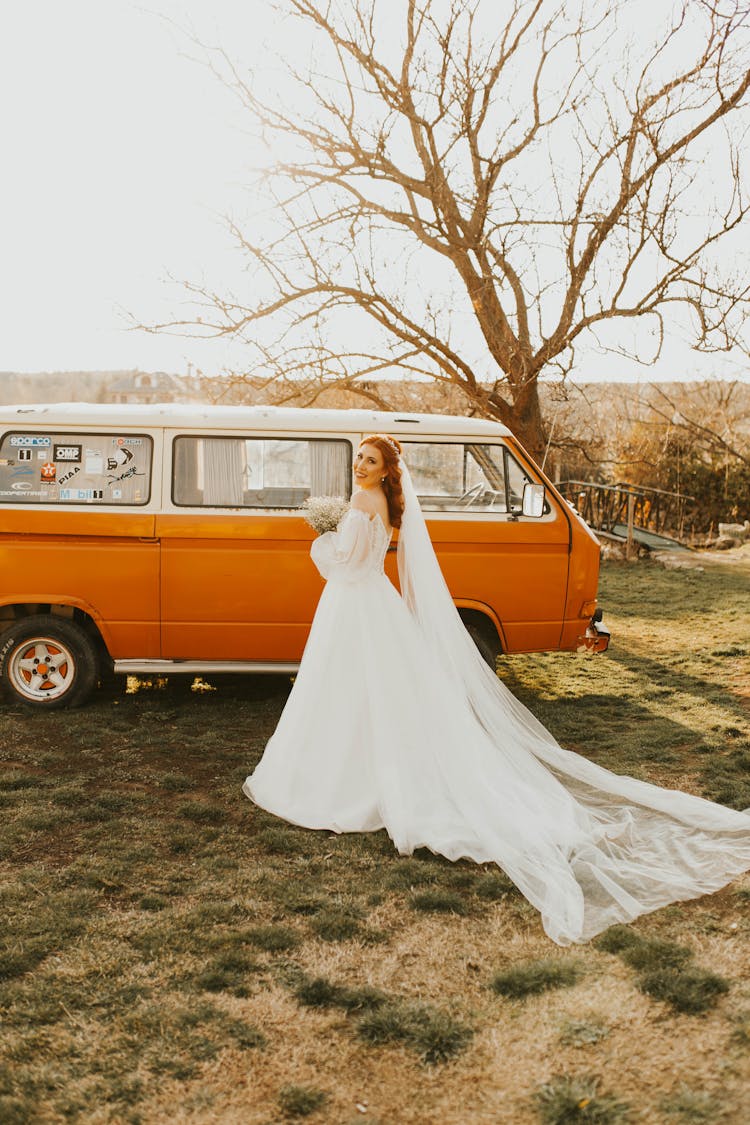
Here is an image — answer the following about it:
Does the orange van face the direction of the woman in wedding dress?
no

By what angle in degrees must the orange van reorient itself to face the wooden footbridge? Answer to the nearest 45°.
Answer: approximately 45° to its left

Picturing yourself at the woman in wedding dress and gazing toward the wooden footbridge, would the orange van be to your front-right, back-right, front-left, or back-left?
front-left

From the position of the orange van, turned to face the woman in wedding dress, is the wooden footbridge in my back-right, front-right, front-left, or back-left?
back-left

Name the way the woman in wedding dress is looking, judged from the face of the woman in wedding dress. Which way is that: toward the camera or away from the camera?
toward the camera

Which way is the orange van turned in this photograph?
to the viewer's right
